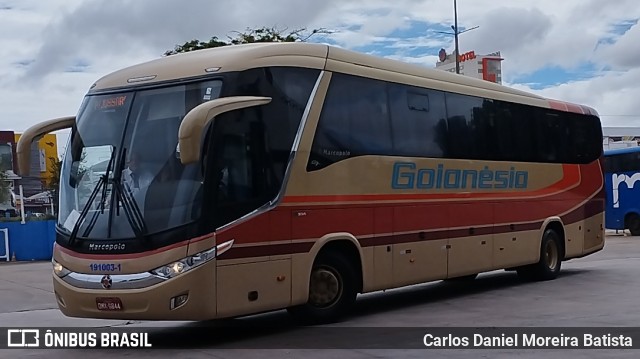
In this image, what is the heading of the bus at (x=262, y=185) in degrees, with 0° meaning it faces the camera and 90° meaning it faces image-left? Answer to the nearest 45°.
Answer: approximately 45°

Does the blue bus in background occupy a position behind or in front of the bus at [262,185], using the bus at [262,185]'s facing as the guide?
behind
